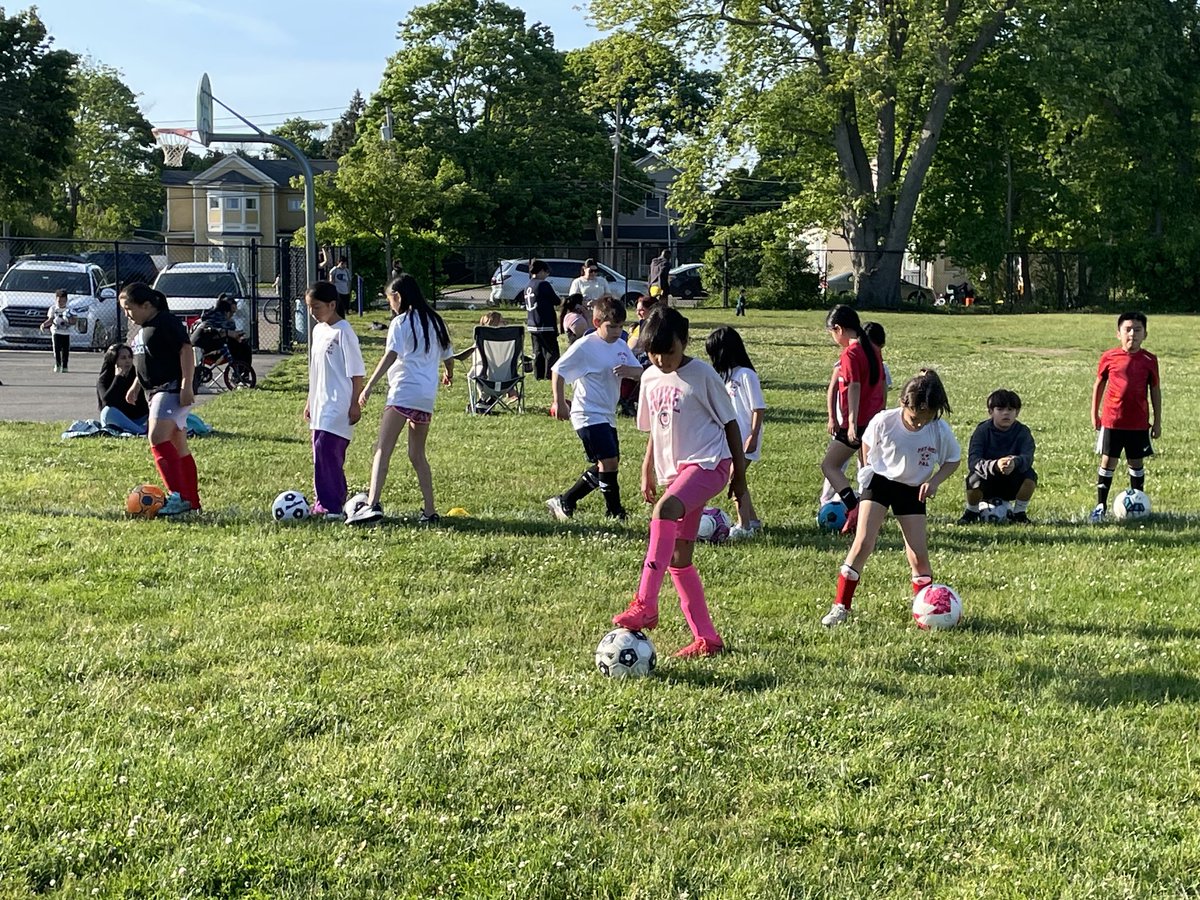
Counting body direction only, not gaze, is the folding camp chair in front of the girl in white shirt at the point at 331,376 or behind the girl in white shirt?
behind

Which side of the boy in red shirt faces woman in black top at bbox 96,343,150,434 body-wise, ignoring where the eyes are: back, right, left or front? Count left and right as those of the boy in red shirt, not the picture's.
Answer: right

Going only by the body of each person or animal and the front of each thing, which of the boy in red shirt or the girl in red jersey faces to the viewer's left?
the girl in red jersey

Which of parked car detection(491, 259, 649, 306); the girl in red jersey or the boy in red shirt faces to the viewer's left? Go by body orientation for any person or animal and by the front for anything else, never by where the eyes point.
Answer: the girl in red jersey

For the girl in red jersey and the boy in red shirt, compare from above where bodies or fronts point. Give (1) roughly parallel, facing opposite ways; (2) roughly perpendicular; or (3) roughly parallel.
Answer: roughly perpendicular

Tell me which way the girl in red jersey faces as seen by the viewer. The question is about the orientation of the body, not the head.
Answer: to the viewer's left

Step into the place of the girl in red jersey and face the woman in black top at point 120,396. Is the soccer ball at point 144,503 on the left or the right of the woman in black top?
left

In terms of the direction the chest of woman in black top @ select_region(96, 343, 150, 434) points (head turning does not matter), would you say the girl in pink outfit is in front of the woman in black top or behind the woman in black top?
in front

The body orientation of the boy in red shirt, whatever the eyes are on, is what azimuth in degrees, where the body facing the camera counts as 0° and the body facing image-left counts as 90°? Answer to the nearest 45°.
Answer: approximately 0°

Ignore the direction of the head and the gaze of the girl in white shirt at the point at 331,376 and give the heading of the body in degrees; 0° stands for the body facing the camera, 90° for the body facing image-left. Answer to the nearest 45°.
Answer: approximately 45°
